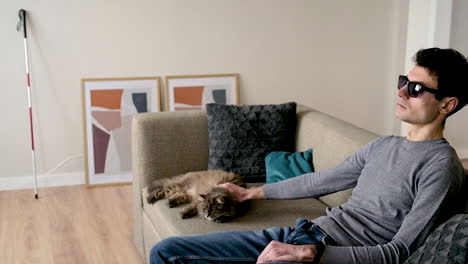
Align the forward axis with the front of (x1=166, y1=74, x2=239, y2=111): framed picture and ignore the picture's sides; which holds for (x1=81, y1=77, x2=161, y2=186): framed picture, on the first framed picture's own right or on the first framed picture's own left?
on the first framed picture's own right

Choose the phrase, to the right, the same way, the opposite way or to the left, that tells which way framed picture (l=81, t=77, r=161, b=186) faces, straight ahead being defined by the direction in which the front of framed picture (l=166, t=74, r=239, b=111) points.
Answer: the same way

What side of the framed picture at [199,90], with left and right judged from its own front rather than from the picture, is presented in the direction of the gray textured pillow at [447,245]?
front

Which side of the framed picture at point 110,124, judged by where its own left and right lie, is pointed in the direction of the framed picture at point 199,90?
left

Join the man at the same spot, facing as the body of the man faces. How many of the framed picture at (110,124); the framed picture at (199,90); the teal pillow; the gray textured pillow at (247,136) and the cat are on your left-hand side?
0

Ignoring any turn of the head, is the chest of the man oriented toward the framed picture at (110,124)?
no

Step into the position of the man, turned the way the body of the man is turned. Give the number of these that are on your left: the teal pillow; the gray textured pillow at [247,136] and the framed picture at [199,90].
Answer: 0

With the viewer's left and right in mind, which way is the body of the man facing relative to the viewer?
facing the viewer and to the left of the viewer

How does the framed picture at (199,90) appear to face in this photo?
toward the camera

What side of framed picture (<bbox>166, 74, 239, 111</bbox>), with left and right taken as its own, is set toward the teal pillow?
front

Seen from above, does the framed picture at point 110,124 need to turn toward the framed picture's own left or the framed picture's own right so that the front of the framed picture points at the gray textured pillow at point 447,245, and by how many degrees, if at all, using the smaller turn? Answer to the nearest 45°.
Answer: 0° — it already faces it

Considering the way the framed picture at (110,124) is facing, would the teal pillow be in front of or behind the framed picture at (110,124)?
in front

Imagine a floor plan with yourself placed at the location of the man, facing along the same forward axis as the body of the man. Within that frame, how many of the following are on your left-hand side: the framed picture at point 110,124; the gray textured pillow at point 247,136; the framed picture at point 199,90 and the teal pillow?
0

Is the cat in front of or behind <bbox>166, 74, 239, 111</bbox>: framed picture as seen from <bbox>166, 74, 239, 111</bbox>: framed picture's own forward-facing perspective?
in front

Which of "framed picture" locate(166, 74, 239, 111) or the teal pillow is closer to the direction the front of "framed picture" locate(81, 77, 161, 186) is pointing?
the teal pillow

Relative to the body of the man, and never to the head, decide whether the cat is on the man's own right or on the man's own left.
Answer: on the man's own right

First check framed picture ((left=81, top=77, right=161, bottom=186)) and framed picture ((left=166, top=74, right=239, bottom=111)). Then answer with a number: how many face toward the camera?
2
